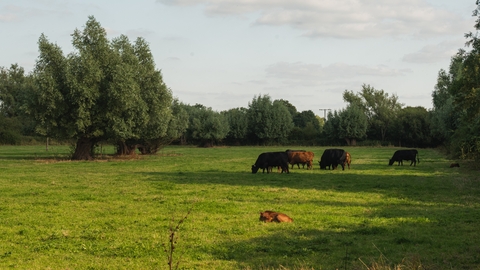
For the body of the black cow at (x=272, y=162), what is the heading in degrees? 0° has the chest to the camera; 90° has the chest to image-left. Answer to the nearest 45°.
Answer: approximately 90°

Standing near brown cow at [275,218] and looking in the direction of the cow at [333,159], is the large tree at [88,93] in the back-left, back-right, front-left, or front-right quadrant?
front-left

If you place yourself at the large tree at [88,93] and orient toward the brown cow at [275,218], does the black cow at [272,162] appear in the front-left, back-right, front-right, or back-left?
front-left

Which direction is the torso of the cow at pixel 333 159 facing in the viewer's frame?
to the viewer's left

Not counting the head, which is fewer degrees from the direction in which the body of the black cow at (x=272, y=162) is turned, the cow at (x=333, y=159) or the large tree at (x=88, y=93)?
the large tree

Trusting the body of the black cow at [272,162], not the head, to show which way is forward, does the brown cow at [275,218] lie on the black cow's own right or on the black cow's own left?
on the black cow's own left

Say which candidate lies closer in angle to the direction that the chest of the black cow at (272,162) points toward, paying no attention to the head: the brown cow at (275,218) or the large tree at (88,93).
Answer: the large tree

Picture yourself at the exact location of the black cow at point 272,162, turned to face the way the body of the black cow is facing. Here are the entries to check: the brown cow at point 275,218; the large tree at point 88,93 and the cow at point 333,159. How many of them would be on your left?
1
